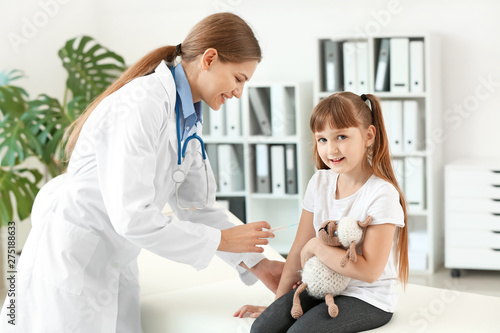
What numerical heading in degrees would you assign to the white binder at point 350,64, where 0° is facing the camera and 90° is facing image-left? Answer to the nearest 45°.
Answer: approximately 0°

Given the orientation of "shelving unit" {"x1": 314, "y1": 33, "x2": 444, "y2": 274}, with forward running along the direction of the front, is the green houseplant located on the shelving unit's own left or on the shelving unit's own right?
on the shelving unit's own right

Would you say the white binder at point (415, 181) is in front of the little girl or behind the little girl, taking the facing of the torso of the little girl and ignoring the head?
behind
